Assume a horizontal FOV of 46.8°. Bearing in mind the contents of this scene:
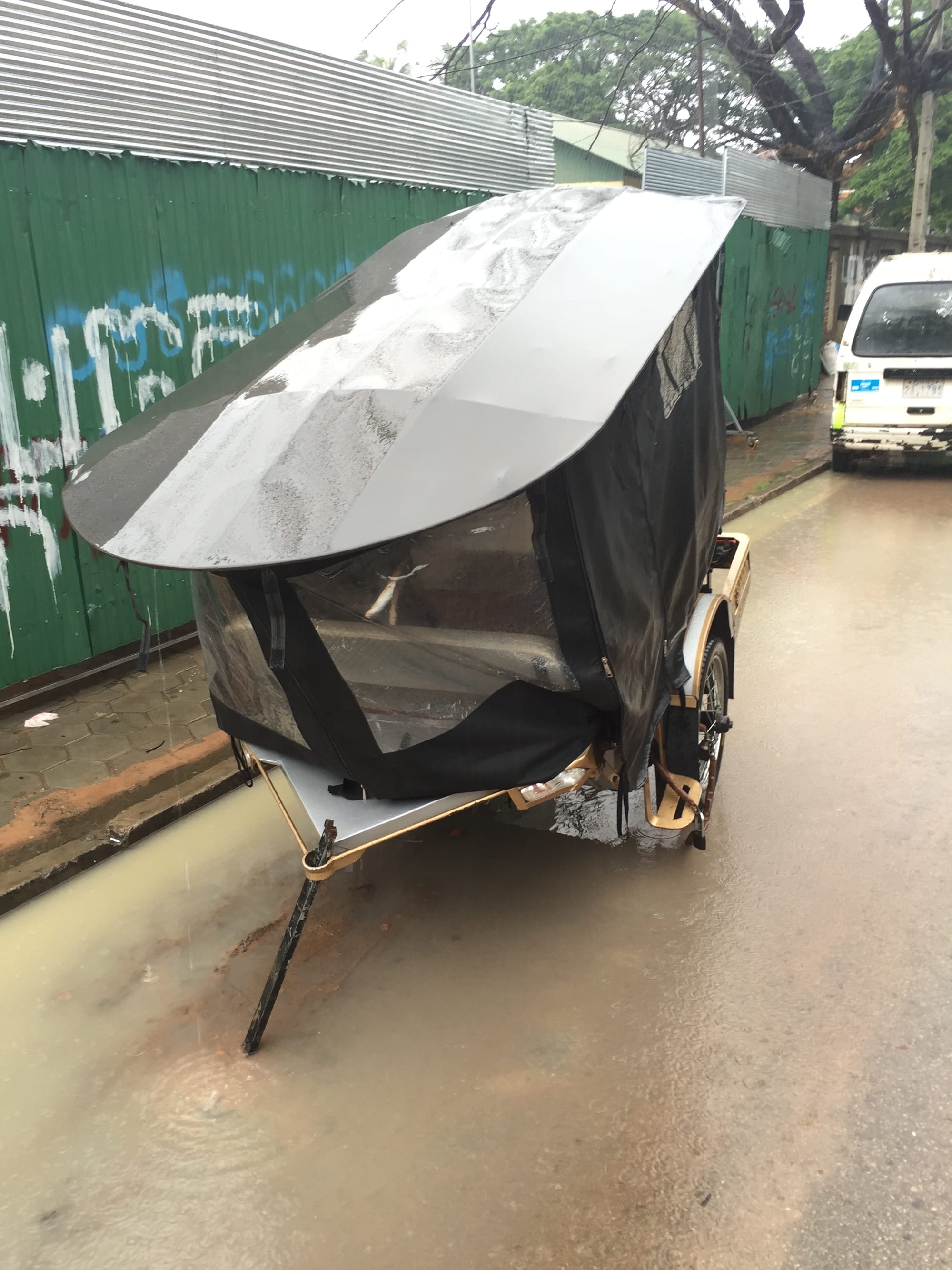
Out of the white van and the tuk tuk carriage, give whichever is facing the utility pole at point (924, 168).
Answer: the white van

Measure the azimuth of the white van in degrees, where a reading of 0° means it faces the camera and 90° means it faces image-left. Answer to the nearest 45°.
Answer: approximately 180°

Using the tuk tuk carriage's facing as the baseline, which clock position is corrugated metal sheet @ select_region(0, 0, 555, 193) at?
The corrugated metal sheet is roughly at 4 o'clock from the tuk tuk carriage.

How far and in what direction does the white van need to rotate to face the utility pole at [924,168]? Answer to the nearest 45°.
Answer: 0° — it already faces it

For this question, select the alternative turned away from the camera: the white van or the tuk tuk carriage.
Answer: the white van

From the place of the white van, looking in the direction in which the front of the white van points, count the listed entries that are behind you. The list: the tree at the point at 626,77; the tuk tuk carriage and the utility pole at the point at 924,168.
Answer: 1

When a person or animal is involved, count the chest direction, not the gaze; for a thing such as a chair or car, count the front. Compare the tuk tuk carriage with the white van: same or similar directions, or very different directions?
very different directions

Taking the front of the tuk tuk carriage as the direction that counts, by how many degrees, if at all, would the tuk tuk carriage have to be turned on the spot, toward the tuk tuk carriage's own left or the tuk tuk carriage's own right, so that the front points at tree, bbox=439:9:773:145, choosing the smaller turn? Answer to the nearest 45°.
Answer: approximately 135° to the tuk tuk carriage's own right

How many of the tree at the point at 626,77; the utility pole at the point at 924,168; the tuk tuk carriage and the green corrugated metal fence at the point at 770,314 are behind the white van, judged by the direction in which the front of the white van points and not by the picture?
1

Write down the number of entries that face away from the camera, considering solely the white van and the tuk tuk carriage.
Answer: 1

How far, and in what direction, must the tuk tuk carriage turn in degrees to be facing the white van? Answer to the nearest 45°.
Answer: approximately 180°

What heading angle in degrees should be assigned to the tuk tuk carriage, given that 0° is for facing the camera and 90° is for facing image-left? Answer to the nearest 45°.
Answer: approximately 45°

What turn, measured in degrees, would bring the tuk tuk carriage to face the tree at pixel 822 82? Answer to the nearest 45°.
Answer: approximately 180°
